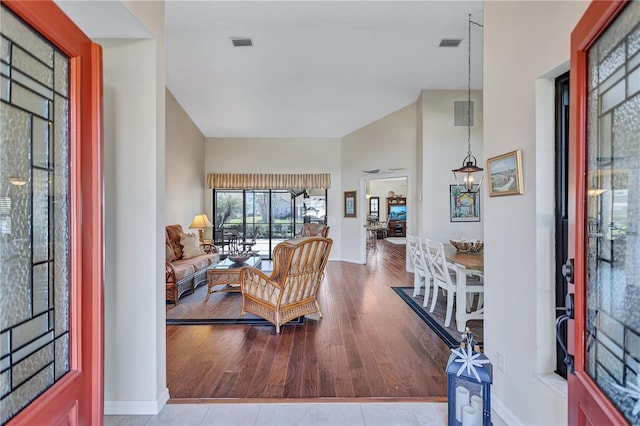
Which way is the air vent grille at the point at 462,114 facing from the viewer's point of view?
toward the camera

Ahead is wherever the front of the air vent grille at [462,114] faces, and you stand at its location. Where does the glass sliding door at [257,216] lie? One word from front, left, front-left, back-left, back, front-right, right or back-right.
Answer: right

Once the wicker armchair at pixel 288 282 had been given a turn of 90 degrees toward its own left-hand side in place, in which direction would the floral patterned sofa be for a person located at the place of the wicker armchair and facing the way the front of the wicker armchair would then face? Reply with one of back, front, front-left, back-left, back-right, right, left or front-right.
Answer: right

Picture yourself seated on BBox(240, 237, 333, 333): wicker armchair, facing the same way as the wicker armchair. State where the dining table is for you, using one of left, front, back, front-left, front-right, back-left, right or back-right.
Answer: back-right

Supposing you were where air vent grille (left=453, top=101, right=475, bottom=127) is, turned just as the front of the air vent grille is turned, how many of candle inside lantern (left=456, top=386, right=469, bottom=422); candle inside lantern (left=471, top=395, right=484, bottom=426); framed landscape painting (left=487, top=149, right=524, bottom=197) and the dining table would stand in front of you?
4

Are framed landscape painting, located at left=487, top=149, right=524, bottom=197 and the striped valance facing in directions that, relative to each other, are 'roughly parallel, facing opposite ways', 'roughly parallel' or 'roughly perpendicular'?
roughly perpendicular

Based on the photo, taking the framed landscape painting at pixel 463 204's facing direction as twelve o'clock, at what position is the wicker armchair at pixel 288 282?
The wicker armchair is roughly at 1 o'clock from the framed landscape painting.

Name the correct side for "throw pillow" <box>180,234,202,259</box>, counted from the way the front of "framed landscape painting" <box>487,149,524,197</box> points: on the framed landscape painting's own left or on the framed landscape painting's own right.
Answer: on the framed landscape painting's own right

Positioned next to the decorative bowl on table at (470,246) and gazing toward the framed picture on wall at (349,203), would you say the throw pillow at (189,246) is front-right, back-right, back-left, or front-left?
front-left

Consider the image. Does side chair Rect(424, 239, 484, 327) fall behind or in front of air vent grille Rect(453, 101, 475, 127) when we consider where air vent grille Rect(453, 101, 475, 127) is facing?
in front

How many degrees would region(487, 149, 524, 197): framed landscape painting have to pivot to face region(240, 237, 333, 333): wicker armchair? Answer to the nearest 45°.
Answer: approximately 45° to its right

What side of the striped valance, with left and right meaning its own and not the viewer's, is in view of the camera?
front

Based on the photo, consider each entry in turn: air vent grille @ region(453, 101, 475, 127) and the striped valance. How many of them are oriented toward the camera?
2

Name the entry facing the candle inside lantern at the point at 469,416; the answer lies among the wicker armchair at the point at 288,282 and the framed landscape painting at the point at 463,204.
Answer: the framed landscape painting

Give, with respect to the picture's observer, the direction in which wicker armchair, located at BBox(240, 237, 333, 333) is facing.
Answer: facing away from the viewer and to the left of the viewer
